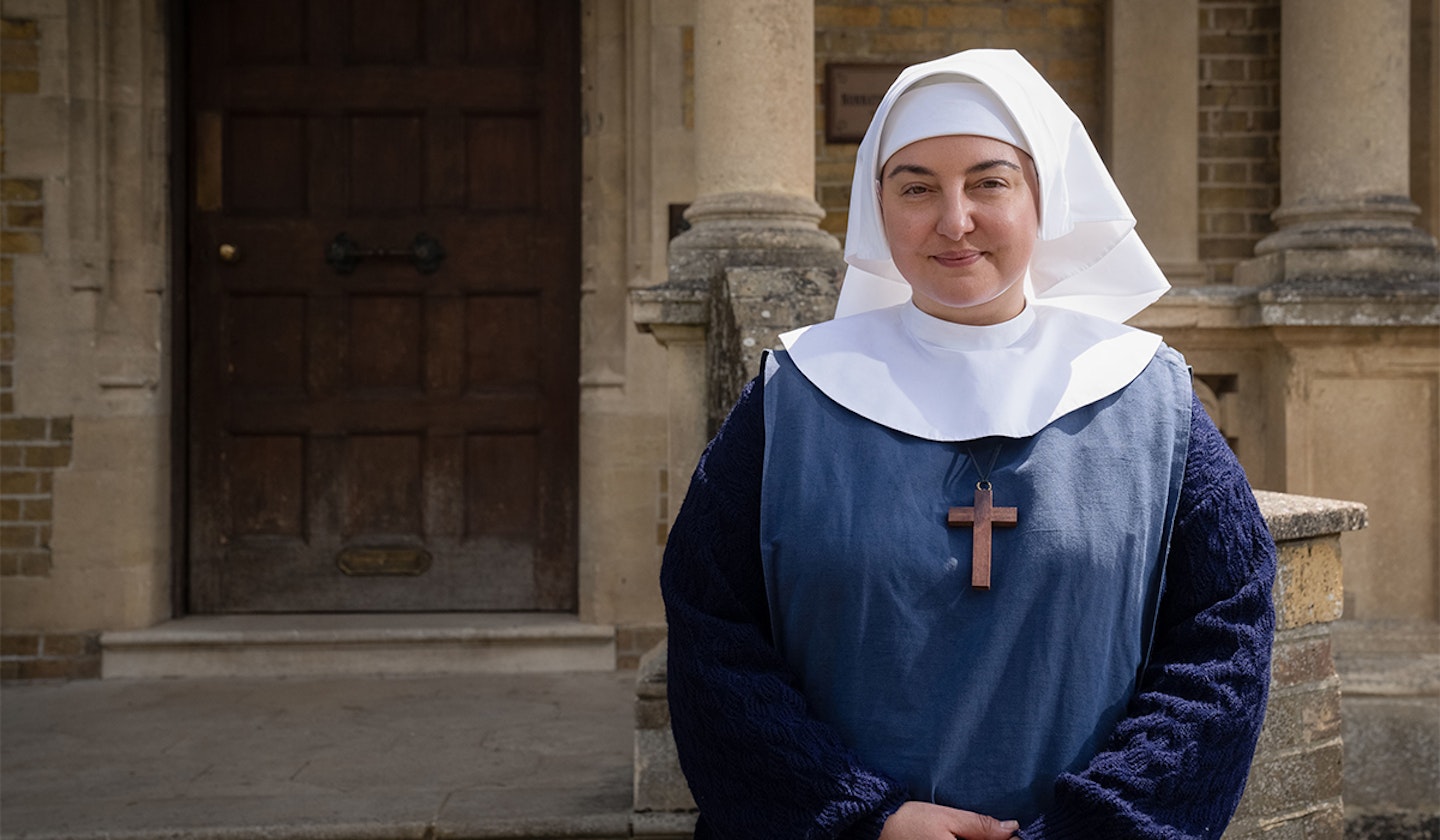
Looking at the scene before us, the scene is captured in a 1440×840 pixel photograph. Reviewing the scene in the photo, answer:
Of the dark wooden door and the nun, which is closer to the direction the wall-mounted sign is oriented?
the nun

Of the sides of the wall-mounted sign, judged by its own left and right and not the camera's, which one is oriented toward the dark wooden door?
right

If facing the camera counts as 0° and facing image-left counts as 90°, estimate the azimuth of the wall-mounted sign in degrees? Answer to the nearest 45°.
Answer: approximately 0°

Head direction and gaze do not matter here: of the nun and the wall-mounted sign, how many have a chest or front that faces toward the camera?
2

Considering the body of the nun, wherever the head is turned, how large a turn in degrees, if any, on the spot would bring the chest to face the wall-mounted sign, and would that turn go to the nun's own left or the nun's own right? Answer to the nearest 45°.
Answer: approximately 180°

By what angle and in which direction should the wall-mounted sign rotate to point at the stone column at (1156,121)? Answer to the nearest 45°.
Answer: approximately 90° to its left

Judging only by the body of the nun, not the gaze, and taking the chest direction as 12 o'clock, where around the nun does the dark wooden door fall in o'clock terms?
The dark wooden door is roughly at 5 o'clock from the nun.

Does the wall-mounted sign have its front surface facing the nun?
yes
